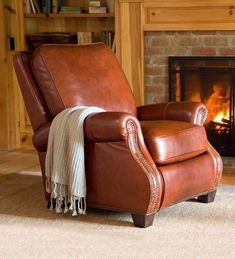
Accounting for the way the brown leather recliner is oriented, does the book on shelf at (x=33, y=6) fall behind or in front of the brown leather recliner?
behind

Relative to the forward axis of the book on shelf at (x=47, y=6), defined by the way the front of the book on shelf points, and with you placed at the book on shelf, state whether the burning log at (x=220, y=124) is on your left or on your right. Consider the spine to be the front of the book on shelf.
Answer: on your left

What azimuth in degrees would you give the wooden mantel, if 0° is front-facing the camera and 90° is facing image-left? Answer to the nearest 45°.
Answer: approximately 0°

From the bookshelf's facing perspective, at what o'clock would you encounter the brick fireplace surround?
The brick fireplace surround is roughly at 10 o'clock from the bookshelf.

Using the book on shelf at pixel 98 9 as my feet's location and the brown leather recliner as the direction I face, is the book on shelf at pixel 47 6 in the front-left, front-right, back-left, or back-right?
back-right

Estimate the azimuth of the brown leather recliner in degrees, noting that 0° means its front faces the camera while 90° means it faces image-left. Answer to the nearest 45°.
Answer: approximately 315°

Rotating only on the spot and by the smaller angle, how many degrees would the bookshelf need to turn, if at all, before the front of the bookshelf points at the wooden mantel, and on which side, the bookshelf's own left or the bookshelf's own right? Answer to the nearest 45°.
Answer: approximately 45° to the bookshelf's own left

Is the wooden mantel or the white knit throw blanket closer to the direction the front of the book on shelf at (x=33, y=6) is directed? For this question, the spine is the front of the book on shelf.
the white knit throw blanket

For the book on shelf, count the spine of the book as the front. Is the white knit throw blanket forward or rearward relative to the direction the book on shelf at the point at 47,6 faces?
forward

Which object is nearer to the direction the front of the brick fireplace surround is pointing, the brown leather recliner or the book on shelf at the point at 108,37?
the brown leather recliner
